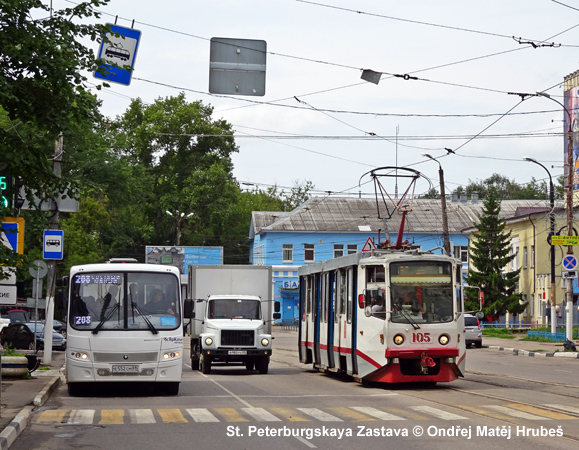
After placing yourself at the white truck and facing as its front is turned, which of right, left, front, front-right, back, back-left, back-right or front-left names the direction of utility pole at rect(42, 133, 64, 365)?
right

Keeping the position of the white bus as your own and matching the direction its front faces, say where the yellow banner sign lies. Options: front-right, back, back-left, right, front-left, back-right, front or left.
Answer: back-left

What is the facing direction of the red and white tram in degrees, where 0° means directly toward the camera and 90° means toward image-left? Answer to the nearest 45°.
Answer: approximately 315°

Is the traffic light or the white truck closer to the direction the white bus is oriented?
the traffic light

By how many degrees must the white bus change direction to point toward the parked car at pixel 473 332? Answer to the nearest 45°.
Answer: approximately 135° to its left
